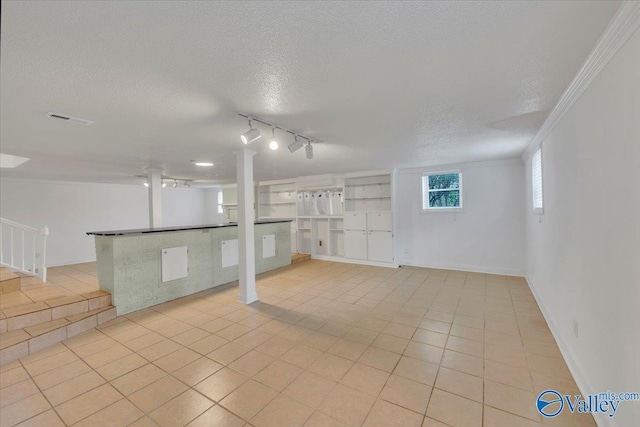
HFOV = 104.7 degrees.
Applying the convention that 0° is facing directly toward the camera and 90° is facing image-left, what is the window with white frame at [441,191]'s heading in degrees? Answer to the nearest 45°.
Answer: approximately 0°

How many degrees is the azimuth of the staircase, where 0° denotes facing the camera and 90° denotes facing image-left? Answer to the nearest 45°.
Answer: approximately 315°

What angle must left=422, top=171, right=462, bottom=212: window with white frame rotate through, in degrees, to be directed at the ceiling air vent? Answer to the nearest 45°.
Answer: approximately 45° to its right

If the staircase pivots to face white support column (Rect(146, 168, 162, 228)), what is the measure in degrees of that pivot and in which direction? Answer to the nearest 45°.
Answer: approximately 90° to its left

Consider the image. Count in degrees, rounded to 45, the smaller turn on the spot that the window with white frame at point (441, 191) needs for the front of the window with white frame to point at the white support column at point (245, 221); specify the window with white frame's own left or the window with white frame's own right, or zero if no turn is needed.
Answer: approximately 45° to the window with white frame's own right

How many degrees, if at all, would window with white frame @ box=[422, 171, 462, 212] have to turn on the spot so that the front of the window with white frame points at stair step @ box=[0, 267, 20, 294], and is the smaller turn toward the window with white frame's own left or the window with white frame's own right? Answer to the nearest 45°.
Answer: approximately 45° to the window with white frame's own right

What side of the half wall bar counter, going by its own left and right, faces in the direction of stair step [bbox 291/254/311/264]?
left
